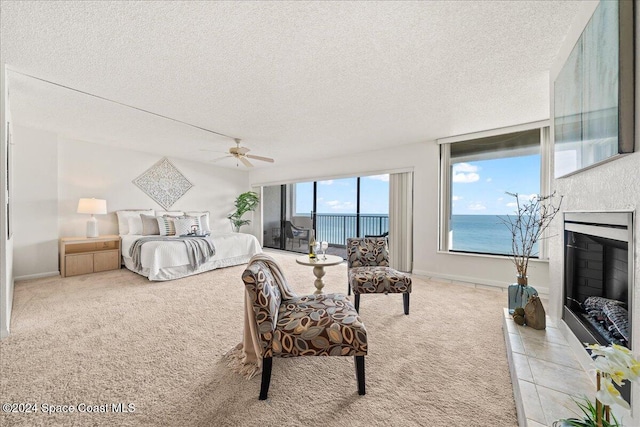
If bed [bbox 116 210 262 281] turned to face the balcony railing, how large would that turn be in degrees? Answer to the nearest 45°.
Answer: approximately 45° to its left

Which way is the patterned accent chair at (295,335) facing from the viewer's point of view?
to the viewer's right

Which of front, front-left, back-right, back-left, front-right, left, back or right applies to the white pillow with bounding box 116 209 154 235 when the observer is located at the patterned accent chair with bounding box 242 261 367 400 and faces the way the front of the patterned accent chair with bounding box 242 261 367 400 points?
back-left

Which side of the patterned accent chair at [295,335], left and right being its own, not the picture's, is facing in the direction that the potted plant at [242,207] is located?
left

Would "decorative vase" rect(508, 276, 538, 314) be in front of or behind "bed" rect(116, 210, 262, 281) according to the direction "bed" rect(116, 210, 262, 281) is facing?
in front

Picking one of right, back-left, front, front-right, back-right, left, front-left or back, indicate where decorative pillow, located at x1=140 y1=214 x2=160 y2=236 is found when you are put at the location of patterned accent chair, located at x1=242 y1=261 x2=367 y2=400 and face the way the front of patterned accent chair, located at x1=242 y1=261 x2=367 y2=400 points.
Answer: back-left

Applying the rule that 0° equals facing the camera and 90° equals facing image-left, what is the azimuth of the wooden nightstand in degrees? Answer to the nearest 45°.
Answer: approximately 315°

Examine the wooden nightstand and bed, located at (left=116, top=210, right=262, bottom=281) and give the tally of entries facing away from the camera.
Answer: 0

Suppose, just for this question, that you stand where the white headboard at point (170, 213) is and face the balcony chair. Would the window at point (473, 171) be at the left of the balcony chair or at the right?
right

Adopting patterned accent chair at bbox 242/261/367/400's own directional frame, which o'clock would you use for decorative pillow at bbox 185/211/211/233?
The decorative pillow is roughly at 8 o'clock from the patterned accent chair.

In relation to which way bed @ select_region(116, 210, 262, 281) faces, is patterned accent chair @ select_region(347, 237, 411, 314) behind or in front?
in front

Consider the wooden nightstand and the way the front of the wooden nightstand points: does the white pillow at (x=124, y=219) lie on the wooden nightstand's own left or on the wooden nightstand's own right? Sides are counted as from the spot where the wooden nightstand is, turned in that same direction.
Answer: on the wooden nightstand's own left

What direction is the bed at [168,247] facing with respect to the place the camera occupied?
facing the viewer and to the right of the viewer

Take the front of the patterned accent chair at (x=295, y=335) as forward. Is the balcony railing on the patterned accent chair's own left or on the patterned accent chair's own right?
on the patterned accent chair's own left
